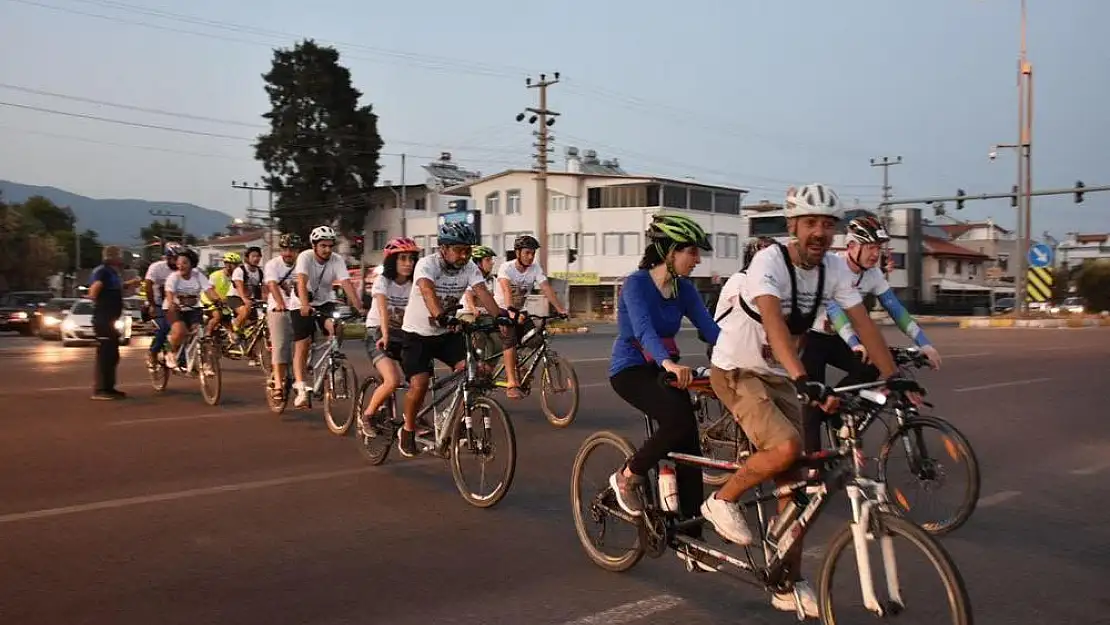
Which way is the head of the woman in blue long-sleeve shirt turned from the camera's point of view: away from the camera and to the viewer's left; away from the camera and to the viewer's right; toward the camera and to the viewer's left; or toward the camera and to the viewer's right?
toward the camera and to the viewer's right

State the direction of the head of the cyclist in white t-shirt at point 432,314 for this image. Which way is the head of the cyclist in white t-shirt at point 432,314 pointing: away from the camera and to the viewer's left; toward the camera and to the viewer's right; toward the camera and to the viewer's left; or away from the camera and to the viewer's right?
toward the camera and to the viewer's right

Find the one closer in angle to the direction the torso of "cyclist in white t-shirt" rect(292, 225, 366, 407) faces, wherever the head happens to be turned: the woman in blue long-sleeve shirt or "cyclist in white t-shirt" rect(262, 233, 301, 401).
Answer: the woman in blue long-sleeve shirt

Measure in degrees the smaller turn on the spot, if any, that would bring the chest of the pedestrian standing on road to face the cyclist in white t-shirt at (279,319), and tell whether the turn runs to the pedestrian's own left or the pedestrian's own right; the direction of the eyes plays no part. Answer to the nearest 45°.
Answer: approximately 45° to the pedestrian's own right

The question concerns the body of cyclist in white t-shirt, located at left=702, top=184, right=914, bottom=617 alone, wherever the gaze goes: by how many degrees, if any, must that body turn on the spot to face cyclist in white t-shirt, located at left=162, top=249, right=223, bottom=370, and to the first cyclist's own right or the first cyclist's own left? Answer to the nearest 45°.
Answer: approximately 180°

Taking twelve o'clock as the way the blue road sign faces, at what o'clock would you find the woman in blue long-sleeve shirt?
The woman in blue long-sleeve shirt is roughly at 12 o'clock from the blue road sign.

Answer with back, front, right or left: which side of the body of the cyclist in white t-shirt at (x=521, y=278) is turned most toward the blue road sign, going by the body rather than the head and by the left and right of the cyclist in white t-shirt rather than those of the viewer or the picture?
left

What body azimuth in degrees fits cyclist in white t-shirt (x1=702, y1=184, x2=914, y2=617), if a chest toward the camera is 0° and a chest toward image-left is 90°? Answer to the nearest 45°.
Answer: approximately 315°

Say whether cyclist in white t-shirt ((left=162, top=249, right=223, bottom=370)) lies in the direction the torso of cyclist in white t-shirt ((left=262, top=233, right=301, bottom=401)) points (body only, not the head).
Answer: no

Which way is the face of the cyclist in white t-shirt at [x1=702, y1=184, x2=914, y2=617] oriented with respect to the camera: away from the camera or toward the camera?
toward the camera

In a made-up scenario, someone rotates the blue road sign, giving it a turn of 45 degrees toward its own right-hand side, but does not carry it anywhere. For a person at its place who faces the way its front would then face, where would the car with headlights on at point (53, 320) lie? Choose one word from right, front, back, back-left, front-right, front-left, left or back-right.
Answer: front

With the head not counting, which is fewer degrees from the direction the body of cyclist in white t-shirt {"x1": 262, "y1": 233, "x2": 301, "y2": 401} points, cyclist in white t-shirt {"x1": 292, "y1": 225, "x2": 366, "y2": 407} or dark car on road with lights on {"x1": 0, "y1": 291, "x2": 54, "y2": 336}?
the cyclist in white t-shirt

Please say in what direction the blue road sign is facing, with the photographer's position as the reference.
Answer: facing the viewer

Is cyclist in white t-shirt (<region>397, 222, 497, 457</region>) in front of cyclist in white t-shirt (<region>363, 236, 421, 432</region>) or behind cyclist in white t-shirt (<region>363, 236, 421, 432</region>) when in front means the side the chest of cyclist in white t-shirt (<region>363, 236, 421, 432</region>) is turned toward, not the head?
in front

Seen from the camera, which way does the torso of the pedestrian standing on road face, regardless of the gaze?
to the viewer's right
